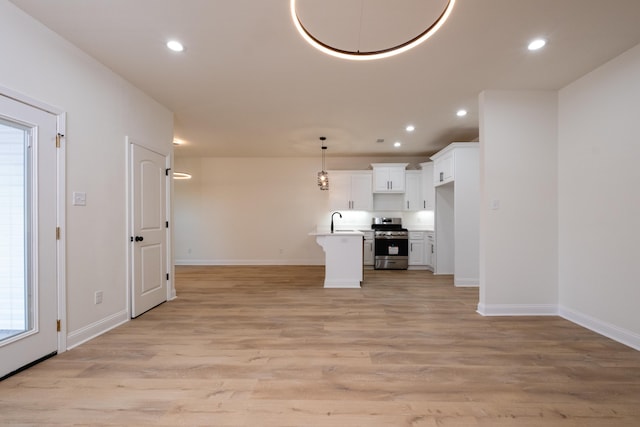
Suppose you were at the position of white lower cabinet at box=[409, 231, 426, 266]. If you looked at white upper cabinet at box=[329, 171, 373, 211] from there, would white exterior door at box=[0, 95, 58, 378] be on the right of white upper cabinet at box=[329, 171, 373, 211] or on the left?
left

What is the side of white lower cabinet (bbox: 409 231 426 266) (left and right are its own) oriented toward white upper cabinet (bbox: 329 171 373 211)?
right

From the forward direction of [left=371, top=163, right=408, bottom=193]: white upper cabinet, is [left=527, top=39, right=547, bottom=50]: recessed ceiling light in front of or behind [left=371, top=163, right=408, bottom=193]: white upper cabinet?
in front

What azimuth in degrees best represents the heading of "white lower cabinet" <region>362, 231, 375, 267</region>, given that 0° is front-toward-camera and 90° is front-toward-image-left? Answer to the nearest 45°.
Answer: approximately 0°
